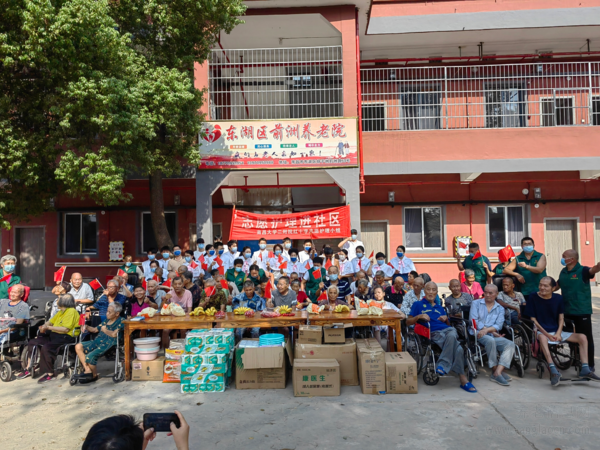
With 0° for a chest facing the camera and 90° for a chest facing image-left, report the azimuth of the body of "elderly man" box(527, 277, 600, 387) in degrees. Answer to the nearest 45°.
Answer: approximately 0°

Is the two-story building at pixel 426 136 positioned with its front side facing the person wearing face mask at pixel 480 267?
yes

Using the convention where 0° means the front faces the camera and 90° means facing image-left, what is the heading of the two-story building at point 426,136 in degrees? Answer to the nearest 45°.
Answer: approximately 0°

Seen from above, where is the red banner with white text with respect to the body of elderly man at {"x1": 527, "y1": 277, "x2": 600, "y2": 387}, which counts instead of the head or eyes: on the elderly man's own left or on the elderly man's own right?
on the elderly man's own right

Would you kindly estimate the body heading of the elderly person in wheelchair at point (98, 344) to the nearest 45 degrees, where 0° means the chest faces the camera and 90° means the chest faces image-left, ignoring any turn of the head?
approximately 45°

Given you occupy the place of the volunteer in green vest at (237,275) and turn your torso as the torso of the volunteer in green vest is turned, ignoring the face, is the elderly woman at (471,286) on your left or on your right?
on your left

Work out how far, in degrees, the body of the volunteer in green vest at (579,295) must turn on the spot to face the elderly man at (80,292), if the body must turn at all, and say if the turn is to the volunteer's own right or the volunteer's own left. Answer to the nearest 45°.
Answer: approximately 45° to the volunteer's own right
